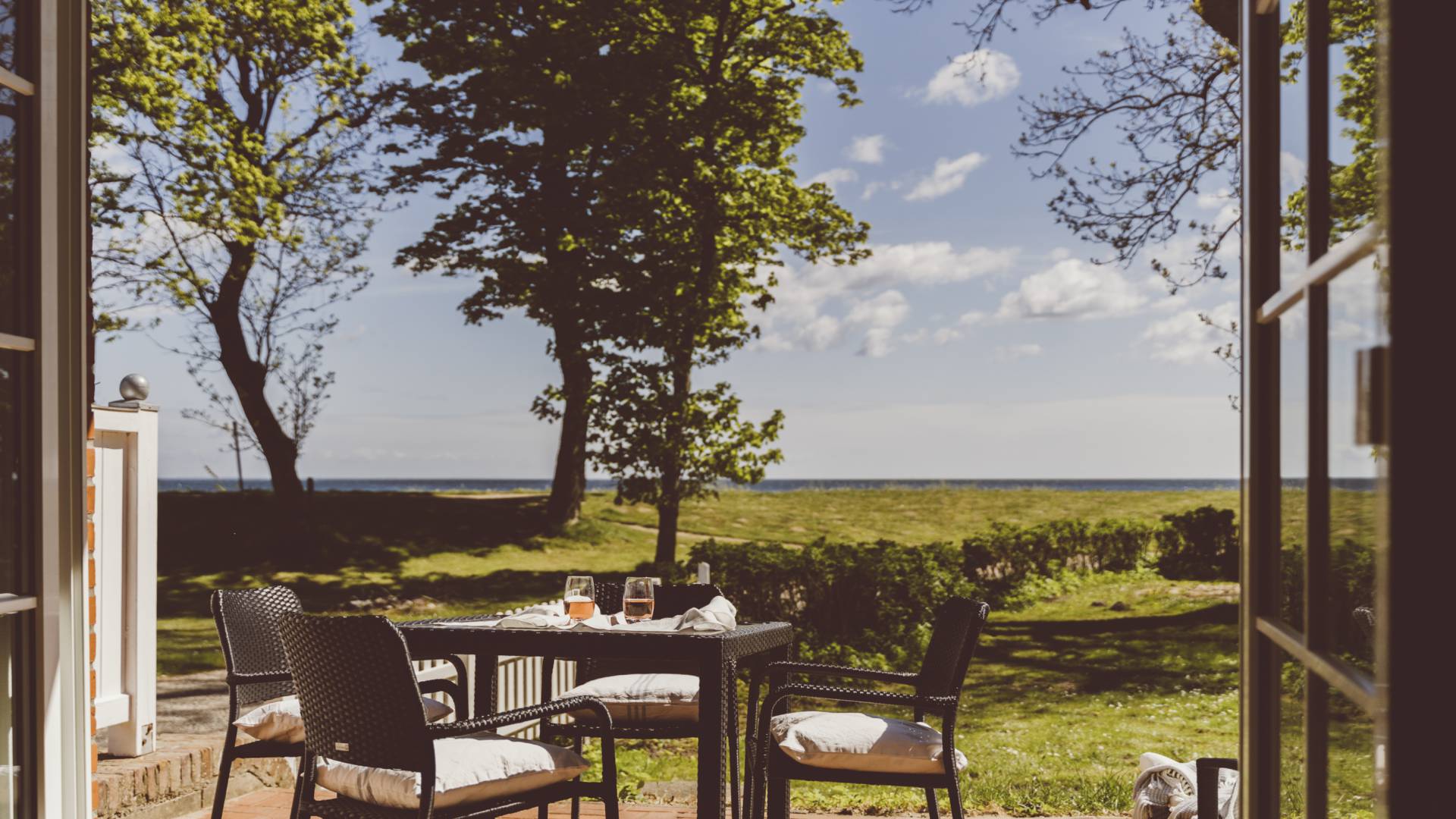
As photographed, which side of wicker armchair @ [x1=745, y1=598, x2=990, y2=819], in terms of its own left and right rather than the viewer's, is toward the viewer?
left

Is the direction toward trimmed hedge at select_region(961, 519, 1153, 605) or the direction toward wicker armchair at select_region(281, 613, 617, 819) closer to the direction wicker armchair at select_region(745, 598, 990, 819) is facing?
the wicker armchair

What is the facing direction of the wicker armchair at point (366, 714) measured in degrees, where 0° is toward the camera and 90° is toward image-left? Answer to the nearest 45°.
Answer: approximately 225°

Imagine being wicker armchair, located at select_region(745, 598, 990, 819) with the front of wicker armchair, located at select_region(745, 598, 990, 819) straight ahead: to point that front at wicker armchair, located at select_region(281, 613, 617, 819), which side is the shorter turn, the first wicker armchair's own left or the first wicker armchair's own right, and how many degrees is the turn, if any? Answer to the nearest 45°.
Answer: approximately 45° to the first wicker armchair's own left

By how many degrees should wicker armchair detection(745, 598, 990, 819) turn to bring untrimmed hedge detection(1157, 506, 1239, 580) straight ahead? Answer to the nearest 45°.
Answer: approximately 90° to its right

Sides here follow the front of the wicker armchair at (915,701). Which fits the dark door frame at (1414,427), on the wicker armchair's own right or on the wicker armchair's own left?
on the wicker armchair's own left

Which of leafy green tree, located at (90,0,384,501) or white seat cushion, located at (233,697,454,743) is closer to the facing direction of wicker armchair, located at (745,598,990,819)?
the white seat cushion

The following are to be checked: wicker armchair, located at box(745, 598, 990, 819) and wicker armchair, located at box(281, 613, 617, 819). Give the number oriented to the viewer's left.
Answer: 1

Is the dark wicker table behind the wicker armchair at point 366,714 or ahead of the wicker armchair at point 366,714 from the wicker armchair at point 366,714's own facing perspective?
ahead

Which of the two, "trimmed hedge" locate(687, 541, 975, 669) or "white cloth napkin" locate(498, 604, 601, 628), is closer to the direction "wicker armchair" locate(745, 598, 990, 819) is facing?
the white cloth napkin
